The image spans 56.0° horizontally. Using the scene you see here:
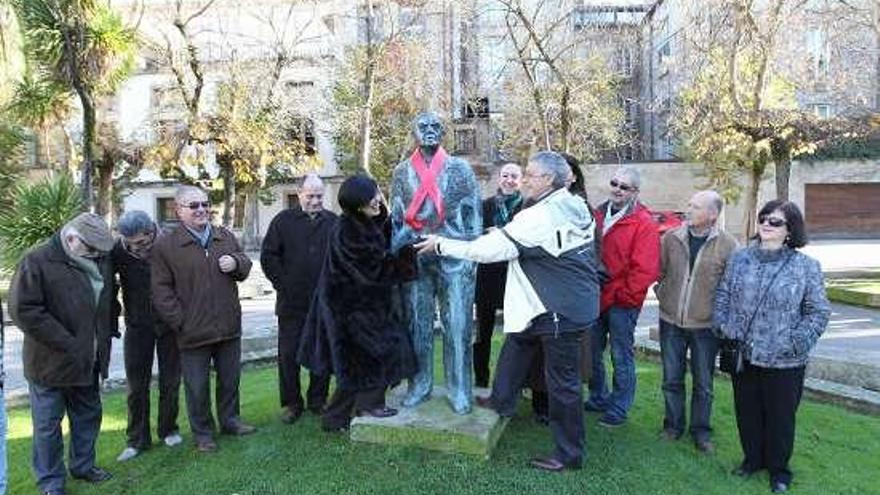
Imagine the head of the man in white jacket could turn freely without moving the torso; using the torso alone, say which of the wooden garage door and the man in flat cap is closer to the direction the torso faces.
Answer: the man in flat cap

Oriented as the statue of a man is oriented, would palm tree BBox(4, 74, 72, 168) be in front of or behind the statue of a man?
behind

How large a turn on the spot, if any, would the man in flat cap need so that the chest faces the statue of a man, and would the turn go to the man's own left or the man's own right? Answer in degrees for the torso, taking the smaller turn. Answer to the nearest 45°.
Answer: approximately 45° to the man's own left

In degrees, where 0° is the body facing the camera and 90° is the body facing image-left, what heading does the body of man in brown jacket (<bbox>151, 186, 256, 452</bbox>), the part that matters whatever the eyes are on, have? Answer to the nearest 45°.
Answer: approximately 315°

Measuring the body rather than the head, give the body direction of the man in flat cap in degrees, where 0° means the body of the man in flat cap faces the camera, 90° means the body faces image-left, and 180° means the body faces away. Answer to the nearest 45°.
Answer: approximately 315°

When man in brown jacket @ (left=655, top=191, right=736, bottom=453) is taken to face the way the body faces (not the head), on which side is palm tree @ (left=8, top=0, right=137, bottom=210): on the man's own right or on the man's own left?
on the man's own right

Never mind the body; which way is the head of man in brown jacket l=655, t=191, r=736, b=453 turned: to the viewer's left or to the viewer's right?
to the viewer's left

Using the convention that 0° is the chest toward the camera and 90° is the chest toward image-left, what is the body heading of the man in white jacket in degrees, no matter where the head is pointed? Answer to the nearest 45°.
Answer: approximately 90°

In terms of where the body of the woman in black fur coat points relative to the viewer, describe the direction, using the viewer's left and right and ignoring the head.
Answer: facing to the right of the viewer
